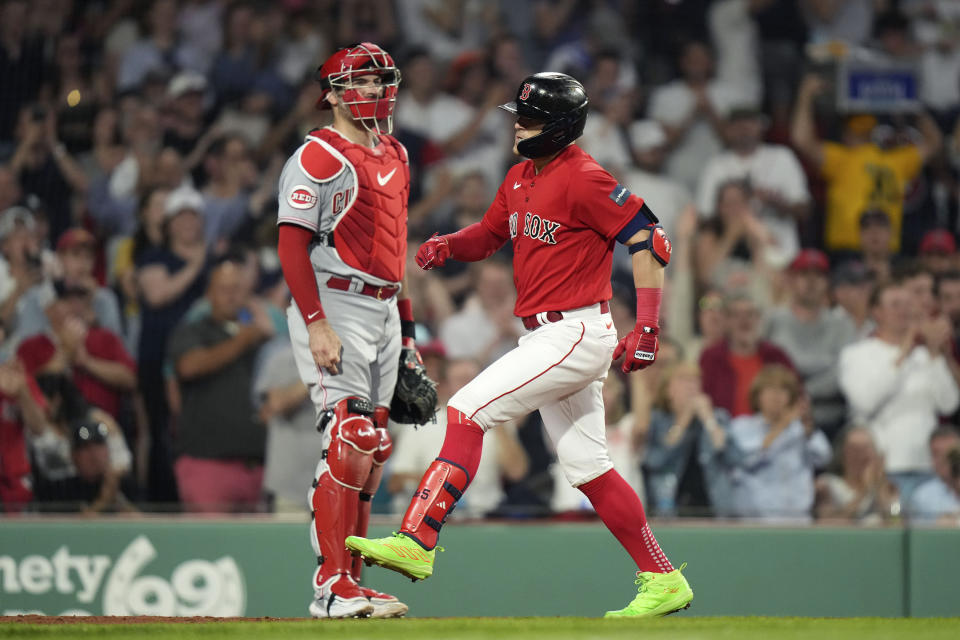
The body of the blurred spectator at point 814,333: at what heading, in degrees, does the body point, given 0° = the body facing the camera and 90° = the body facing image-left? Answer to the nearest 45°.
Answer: approximately 0°

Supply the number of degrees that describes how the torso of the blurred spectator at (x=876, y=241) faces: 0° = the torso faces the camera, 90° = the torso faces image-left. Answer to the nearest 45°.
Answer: approximately 0°

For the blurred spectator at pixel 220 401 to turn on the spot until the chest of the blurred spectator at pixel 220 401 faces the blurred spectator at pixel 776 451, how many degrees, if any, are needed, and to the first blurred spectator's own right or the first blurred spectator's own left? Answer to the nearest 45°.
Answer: approximately 45° to the first blurred spectator's own left

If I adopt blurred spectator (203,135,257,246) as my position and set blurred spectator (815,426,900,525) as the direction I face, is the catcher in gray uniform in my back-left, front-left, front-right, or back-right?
front-right

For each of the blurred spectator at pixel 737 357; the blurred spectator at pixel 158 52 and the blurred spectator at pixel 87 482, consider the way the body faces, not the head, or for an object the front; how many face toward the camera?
3

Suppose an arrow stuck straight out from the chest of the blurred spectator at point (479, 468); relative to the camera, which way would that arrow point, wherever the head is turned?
toward the camera

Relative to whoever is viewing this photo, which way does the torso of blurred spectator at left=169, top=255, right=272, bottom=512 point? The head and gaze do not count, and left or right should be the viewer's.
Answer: facing the viewer and to the right of the viewer

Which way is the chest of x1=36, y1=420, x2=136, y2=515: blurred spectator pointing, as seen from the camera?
toward the camera

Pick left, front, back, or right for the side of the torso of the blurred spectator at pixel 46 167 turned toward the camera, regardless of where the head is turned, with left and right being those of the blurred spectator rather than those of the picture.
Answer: front

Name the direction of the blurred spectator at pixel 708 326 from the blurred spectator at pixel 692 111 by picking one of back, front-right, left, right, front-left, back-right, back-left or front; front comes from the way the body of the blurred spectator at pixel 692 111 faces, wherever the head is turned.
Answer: front

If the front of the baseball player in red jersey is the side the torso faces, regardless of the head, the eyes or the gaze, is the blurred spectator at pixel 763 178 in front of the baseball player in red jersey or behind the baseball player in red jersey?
behind
